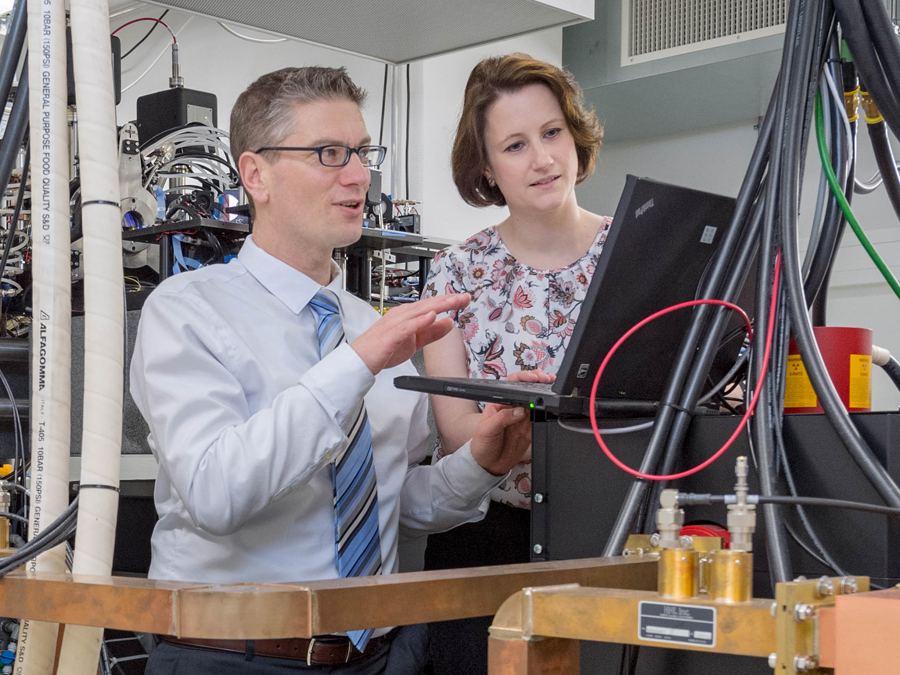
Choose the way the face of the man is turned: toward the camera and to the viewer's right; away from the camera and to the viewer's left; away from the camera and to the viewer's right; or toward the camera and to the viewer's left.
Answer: toward the camera and to the viewer's right

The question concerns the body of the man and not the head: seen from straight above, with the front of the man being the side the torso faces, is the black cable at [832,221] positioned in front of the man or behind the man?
in front

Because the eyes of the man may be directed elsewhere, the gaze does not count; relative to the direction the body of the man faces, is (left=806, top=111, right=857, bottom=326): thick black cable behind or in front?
in front

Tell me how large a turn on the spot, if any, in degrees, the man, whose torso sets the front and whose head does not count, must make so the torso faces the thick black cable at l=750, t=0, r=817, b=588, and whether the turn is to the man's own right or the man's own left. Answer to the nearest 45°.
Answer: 0° — they already face it

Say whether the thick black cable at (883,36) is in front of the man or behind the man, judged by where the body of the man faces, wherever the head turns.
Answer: in front

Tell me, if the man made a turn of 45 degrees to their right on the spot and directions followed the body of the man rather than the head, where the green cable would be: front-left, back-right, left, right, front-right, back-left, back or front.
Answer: front-left

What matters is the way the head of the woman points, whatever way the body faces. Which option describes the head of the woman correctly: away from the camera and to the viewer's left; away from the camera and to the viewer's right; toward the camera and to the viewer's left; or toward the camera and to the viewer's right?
toward the camera and to the viewer's right

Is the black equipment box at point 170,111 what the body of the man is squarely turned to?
no

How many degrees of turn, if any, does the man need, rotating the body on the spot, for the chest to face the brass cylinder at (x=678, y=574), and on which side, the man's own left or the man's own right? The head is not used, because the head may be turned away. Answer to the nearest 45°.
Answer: approximately 45° to the man's own right

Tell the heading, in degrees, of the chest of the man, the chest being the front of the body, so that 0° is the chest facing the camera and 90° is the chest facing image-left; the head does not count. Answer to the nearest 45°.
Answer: approximately 315°

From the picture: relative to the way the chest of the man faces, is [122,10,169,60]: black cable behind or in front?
behind
